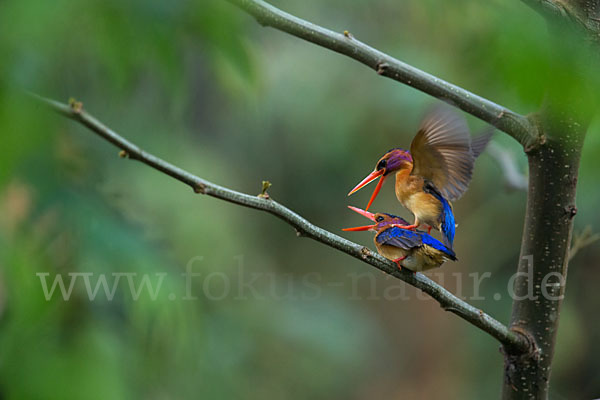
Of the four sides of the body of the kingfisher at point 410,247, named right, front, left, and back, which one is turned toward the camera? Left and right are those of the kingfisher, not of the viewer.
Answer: left

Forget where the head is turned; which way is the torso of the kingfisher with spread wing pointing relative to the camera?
to the viewer's left
